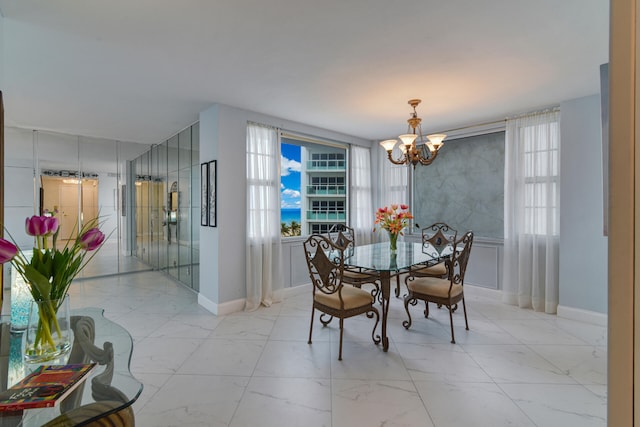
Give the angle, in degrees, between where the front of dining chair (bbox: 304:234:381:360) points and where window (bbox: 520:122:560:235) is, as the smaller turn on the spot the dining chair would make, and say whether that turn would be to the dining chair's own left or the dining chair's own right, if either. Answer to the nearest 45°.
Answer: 0° — it already faces it

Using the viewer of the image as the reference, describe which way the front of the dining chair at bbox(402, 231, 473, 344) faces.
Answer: facing away from the viewer and to the left of the viewer

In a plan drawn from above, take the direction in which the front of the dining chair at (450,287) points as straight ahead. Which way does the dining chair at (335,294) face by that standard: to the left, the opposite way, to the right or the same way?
to the right

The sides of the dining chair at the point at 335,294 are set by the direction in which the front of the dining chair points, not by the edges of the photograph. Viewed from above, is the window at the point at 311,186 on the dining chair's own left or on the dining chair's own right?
on the dining chair's own left

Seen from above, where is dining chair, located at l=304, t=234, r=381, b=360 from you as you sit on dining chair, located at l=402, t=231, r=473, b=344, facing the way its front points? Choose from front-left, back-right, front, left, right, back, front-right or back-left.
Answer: left

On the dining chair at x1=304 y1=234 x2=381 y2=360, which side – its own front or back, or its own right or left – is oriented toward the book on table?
back

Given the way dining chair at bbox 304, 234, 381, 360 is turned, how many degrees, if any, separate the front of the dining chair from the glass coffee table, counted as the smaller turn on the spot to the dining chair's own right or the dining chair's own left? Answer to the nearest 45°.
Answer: approximately 180°

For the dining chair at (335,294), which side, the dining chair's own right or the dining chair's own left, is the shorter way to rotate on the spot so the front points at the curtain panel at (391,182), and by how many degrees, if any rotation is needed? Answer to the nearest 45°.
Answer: approximately 45° to the dining chair's own left

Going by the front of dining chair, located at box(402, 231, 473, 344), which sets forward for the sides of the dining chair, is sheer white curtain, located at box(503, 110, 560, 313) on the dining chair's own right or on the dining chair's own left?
on the dining chair's own right

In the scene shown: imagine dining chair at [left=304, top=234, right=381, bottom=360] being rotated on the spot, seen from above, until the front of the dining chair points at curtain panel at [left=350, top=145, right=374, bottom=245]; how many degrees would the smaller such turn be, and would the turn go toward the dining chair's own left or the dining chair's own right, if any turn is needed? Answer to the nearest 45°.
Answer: approximately 45° to the dining chair's own left

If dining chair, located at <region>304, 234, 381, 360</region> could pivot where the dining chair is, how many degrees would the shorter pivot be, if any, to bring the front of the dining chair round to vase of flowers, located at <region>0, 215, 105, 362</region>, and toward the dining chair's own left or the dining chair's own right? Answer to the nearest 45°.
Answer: approximately 180°

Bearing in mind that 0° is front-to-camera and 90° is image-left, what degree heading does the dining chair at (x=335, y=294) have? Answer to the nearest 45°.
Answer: approximately 225°
